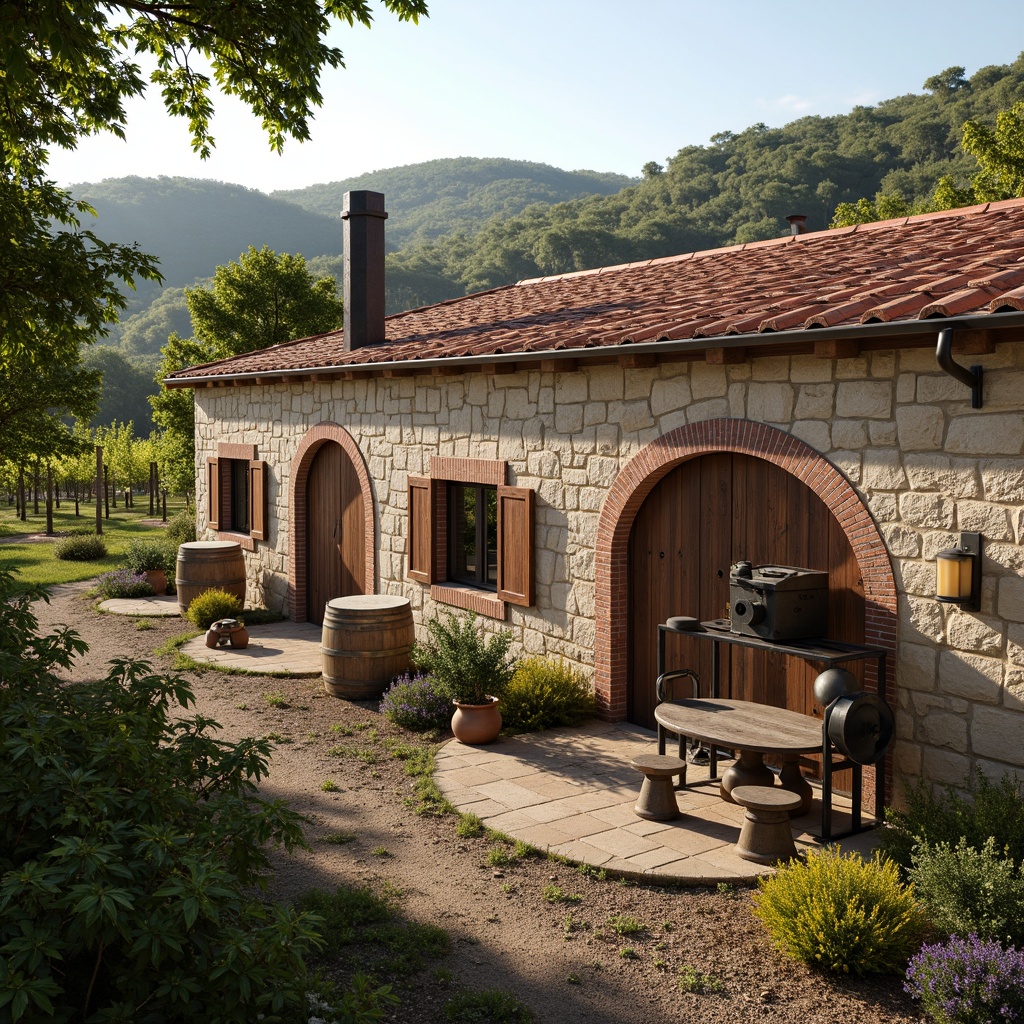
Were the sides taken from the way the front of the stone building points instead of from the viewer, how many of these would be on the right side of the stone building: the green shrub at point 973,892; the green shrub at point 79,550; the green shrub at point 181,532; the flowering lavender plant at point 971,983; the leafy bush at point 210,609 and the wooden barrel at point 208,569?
4

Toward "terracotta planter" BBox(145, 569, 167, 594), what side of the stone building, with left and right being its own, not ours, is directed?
right

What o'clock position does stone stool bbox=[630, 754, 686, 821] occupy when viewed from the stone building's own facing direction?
The stone stool is roughly at 11 o'clock from the stone building.

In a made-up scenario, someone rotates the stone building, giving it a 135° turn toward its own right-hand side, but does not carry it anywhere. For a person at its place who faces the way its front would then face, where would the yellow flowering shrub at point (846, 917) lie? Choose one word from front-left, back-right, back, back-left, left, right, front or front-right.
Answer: back

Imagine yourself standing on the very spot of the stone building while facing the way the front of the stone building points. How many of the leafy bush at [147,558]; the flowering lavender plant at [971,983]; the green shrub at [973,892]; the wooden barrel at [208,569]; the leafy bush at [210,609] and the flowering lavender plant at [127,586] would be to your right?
4

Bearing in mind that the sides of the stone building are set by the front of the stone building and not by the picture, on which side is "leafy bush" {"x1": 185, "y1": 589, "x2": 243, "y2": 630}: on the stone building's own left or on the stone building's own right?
on the stone building's own right

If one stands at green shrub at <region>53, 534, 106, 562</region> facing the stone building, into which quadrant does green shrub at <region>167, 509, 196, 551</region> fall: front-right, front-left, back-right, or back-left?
front-left

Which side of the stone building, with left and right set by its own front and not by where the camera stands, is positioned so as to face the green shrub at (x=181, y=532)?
right

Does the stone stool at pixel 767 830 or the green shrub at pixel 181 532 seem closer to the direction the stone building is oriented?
the stone stool

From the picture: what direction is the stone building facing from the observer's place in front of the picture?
facing the viewer and to the left of the viewer

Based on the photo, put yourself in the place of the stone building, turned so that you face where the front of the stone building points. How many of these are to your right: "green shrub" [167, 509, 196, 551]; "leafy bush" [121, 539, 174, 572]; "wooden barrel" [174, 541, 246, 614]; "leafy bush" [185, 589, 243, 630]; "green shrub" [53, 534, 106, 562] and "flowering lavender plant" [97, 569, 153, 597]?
6

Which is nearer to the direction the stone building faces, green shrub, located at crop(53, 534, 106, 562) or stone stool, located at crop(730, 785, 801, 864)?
the stone stool
